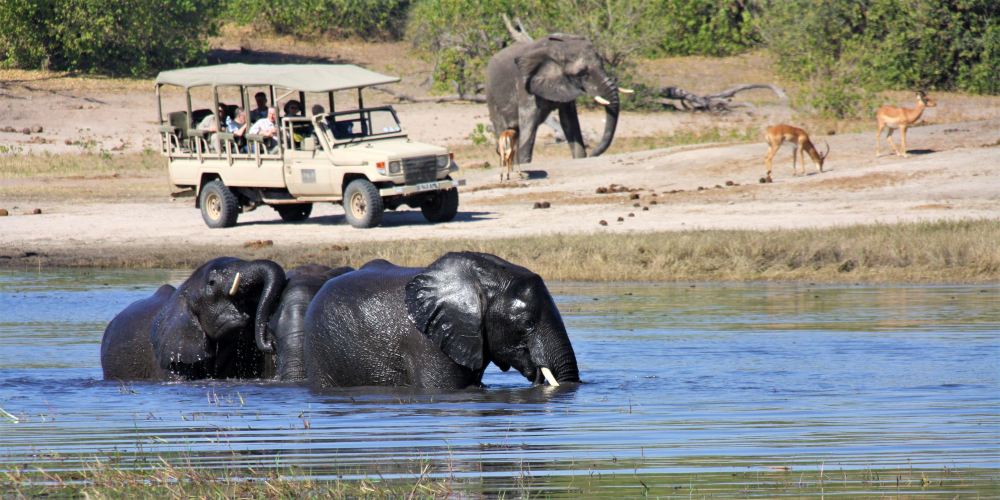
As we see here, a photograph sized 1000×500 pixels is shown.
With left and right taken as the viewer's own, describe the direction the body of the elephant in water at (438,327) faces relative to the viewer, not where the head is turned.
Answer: facing to the right of the viewer

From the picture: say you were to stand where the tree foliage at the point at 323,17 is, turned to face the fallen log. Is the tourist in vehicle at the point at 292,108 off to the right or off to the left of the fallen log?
right

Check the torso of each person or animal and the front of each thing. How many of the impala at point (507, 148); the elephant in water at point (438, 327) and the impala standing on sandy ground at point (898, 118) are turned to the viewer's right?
2

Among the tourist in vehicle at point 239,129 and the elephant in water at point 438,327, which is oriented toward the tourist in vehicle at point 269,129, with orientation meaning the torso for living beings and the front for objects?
the tourist in vehicle at point 239,129

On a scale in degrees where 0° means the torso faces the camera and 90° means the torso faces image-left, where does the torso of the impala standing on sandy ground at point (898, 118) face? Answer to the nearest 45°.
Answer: approximately 270°

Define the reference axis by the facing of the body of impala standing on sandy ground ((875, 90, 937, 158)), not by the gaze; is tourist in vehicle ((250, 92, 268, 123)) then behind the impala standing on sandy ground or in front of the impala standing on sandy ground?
behind
